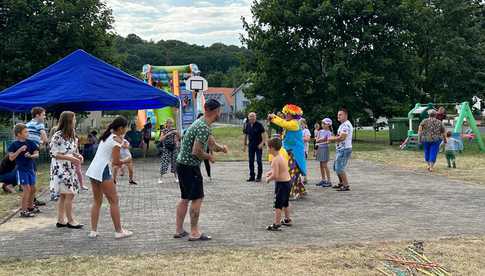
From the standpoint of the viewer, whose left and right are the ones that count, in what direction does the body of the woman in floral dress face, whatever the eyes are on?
facing to the right of the viewer

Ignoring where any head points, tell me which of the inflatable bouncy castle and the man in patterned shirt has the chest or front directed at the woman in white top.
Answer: the inflatable bouncy castle

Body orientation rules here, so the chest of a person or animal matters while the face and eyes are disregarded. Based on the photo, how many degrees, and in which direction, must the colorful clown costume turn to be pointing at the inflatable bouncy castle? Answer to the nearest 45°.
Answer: approximately 90° to its right

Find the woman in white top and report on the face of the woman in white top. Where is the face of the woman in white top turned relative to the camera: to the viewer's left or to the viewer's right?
to the viewer's right

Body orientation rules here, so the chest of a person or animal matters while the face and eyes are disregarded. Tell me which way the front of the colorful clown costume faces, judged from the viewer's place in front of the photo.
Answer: facing to the left of the viewer

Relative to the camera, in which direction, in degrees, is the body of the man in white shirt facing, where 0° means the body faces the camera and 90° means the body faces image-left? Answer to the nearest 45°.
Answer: approximately 90°

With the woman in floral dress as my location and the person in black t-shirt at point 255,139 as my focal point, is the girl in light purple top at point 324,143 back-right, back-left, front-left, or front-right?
front-right

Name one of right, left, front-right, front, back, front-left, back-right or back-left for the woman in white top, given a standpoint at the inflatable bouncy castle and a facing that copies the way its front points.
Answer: front

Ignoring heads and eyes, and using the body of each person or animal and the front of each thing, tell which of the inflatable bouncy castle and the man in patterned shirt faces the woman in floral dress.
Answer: the inflatable bouncy castle

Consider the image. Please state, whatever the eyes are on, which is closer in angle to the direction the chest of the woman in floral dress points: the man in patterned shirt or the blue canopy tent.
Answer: the man in patterned shirt

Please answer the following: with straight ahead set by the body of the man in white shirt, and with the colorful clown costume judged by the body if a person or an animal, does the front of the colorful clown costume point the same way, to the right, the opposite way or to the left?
the same way
